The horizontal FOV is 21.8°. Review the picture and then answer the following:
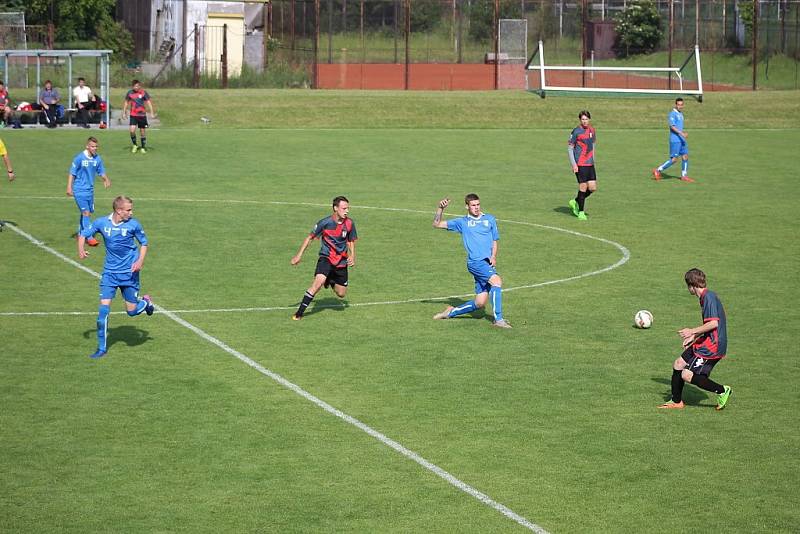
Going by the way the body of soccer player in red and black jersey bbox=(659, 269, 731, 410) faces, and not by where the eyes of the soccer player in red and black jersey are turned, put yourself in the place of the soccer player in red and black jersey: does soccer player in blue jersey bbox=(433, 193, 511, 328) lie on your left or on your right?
on your right

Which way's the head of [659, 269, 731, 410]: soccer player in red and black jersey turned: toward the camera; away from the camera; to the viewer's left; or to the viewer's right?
to the viewer's left

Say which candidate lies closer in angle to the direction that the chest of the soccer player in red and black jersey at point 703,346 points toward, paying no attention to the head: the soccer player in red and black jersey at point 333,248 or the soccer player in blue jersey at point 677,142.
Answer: the soccer player in red and black jersey

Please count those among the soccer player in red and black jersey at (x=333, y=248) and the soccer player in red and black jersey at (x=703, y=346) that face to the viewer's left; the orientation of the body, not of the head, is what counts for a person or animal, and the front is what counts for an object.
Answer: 1

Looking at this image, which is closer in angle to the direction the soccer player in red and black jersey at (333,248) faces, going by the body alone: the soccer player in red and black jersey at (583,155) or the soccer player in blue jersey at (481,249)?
the soccer player in blue jersey

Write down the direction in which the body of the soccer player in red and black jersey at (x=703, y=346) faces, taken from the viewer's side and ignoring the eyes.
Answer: to the viewer's left

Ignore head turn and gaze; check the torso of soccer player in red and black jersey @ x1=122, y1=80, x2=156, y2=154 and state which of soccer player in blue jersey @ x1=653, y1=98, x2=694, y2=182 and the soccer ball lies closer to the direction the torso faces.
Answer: the soccer ball

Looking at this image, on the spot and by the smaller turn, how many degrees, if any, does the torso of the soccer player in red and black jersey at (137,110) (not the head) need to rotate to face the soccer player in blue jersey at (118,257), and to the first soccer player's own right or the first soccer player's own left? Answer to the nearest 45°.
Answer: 0° — they already face them

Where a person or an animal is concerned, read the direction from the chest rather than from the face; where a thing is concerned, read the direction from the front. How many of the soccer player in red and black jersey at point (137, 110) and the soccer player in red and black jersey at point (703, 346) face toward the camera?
1
